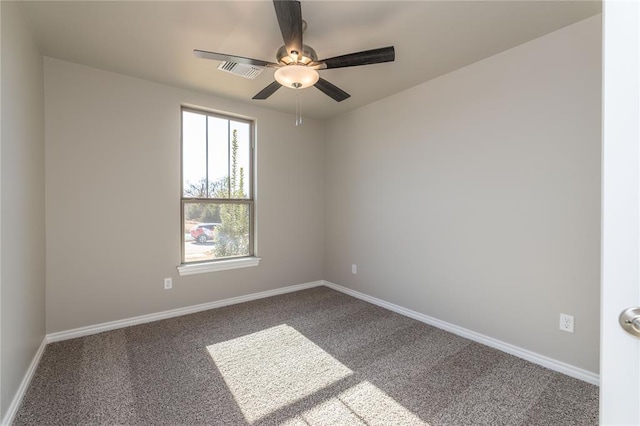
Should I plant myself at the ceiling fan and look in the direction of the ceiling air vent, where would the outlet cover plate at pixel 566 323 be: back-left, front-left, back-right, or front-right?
back-right

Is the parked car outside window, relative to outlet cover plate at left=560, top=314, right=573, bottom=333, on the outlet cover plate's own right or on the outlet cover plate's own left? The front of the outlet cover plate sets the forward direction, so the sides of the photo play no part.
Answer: on the outlet cover plate's own right

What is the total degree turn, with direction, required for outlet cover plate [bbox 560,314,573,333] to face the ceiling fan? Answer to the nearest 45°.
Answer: approximately 45° to its right

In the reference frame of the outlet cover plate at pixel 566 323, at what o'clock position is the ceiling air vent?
The ceiling air vent is roughly at 2 o'clock from the outlet cover plate.

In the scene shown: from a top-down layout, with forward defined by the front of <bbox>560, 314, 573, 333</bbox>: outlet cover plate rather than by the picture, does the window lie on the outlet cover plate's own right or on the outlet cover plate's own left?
on the outlet cover plate's own right
